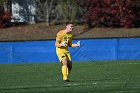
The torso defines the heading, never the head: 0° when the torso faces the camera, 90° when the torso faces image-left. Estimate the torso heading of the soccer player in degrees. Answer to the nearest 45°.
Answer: approximately 315°

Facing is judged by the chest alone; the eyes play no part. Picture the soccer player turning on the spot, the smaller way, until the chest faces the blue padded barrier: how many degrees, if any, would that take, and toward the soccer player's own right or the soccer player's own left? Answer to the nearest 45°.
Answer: approximately 135° to the soccer player's own left

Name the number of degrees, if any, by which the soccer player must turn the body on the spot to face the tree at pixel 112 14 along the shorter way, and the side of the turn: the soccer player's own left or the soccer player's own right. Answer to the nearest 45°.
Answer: approximately 135° to the soccer player's own left

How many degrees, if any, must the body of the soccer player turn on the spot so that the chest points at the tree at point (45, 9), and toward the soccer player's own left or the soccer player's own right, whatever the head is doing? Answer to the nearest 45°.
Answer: approximately 135° to the soccer player's own left

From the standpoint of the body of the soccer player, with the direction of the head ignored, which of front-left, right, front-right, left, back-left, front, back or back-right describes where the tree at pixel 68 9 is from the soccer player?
back-left
